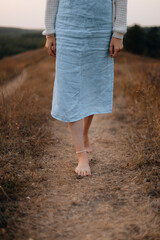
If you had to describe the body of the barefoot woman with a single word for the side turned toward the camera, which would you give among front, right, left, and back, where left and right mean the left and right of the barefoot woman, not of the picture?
front
